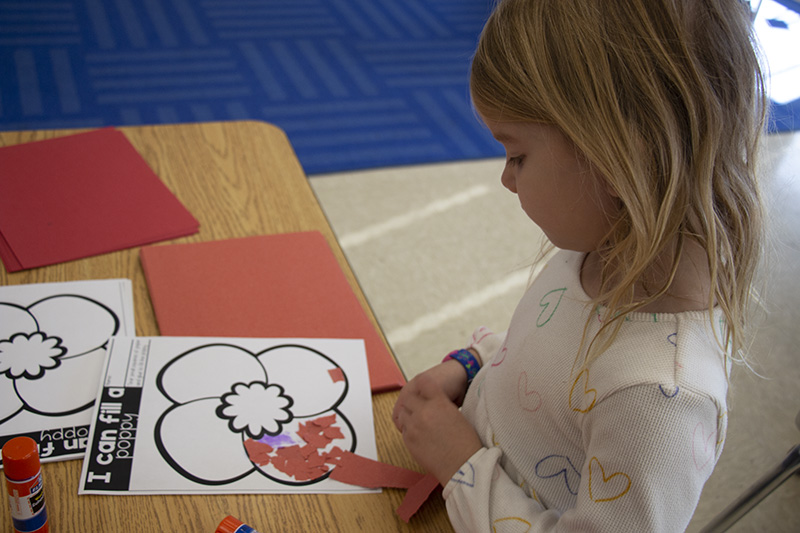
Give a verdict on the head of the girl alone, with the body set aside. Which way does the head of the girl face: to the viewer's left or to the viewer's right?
to the viewer's left

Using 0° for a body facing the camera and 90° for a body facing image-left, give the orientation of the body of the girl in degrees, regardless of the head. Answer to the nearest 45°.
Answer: approximately 90°
